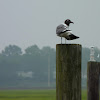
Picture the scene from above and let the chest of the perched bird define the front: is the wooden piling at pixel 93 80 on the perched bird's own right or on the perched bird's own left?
on the perched bird's own right
